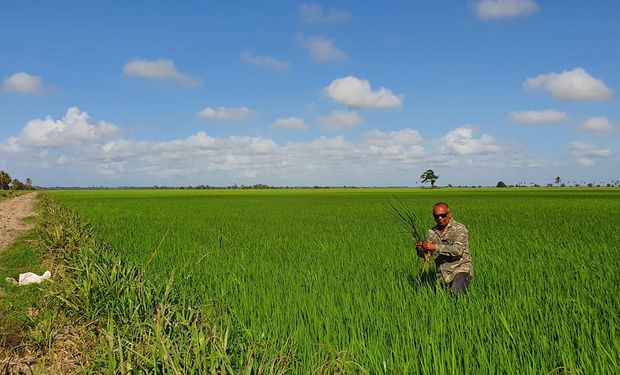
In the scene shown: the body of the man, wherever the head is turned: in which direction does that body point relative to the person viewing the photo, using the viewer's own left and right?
facing the viewer and to the left of the viewer

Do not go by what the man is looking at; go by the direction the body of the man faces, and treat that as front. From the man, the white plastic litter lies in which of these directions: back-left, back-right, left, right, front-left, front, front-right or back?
front-right
